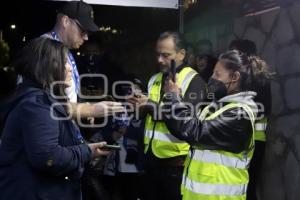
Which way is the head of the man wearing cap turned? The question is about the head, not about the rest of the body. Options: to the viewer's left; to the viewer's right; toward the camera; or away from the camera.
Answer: to the viewer's right

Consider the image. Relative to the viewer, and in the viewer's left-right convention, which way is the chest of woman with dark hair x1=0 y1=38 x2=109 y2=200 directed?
facing to the right of the viewer

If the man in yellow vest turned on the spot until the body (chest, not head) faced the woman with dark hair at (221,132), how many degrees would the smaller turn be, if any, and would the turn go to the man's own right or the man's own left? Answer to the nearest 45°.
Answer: approximately 90° to the man's own left

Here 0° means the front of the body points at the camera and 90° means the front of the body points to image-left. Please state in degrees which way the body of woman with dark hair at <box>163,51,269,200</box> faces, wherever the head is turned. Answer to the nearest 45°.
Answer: approximately 90°

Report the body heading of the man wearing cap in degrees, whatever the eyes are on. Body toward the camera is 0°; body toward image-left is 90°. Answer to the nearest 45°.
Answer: approximately 270°

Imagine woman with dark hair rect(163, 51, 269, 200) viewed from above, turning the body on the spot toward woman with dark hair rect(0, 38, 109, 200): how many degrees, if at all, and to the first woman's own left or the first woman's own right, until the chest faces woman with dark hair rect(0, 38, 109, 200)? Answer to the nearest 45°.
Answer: approximately 45° to the first woman's own left
